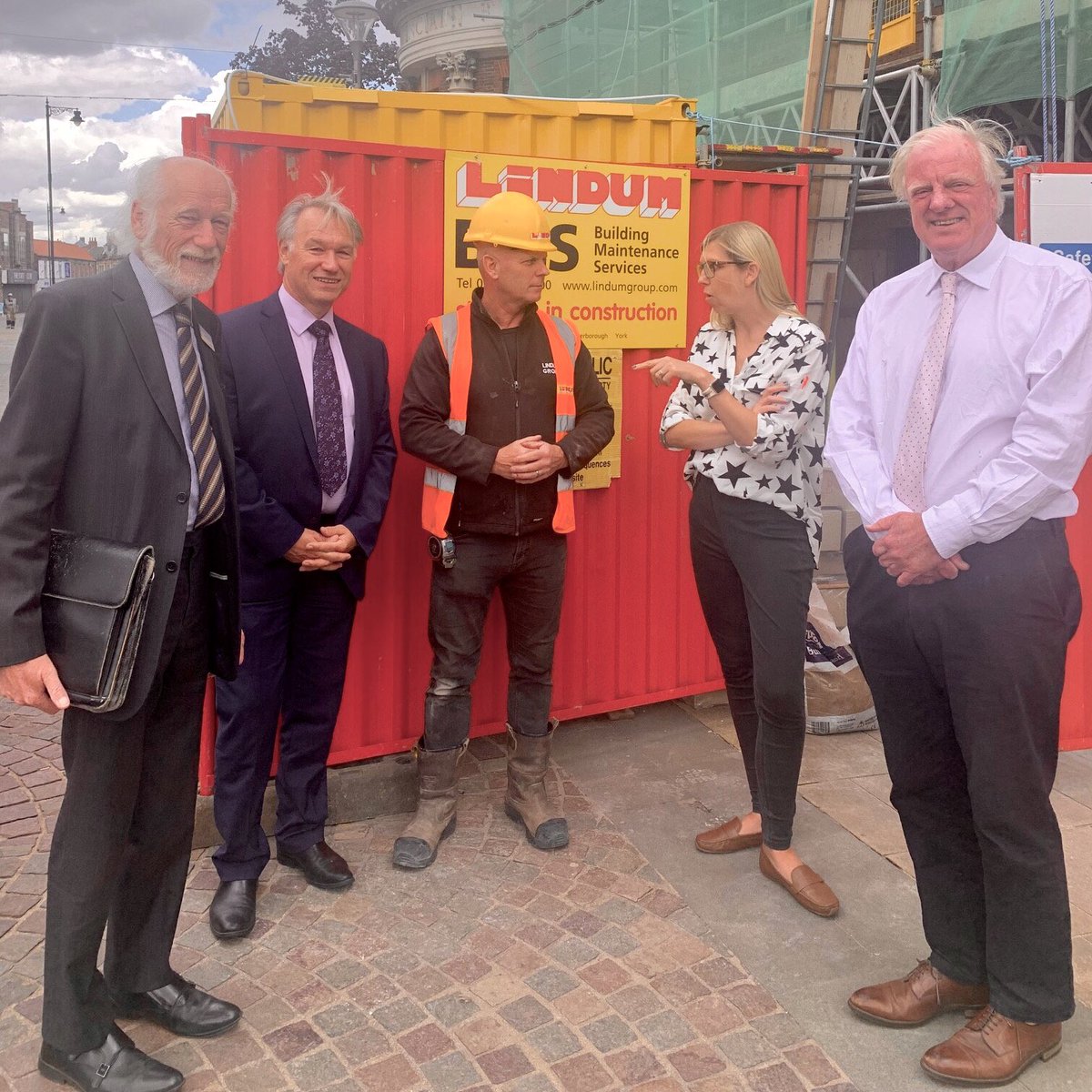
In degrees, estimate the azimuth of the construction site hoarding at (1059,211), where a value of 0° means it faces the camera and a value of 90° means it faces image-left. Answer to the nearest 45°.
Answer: approximately 0°

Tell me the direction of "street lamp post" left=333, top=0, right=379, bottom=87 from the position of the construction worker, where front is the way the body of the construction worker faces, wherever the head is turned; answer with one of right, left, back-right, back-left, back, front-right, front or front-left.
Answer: back

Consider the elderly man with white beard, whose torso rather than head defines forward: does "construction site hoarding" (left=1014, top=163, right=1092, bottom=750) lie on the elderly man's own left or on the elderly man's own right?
on the elderly man's own left

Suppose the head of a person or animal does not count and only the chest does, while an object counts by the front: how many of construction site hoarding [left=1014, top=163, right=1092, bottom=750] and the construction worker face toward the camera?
2

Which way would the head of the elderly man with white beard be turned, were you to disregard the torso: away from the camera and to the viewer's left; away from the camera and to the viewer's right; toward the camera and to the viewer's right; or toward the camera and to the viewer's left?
toward the camera and to the viewer's right

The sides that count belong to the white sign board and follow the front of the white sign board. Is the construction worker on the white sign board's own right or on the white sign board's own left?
on the white sign board's own right

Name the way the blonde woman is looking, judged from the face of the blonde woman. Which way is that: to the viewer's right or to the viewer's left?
to the viewer's left

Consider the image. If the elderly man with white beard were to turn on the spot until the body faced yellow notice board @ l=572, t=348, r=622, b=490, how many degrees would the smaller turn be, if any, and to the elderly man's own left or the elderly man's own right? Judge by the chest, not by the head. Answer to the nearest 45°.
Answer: approximately 90° to the elderly man's own left

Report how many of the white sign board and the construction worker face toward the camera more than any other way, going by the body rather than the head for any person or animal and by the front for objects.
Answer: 2
